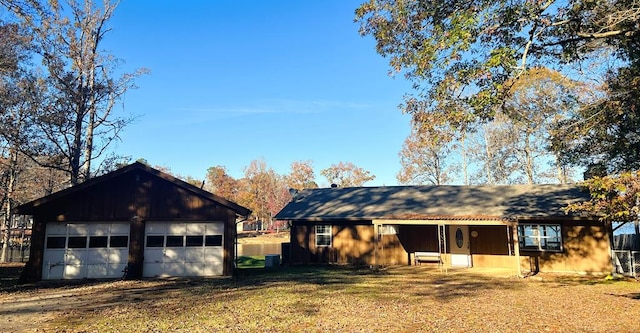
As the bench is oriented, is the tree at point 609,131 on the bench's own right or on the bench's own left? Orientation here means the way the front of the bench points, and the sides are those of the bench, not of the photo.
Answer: on the bench's own left

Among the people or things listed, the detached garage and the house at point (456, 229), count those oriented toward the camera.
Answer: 2

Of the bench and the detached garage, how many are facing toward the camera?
2

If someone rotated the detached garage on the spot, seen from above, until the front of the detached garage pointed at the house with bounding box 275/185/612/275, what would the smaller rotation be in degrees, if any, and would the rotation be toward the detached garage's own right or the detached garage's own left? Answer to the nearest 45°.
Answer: approximately 90° to the detached garage's own left

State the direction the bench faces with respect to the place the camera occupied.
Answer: facing the viewer

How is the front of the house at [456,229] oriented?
toward the camera

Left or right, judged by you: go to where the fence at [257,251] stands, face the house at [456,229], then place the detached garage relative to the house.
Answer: right

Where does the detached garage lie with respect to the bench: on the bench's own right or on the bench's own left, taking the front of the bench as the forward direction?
on the bench's own right

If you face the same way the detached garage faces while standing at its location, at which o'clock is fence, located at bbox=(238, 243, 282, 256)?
The fence is roughly at 7 o'clock from the detached garage.

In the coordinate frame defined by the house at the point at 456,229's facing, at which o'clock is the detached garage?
The detached garage is roughly at 2 o'clock from the house.

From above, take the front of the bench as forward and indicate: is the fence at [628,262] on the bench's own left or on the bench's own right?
on the bench's own left
